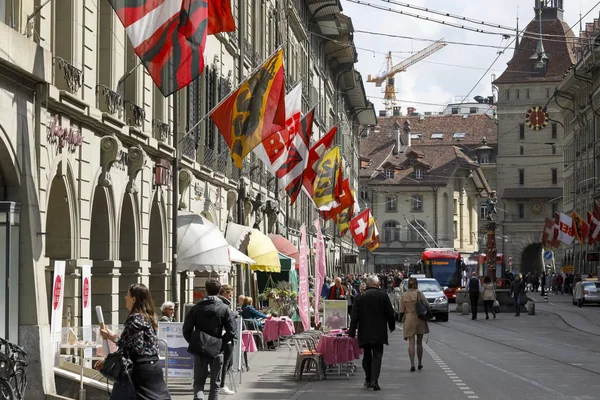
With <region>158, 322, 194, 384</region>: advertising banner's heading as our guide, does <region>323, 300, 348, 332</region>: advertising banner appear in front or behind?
behind

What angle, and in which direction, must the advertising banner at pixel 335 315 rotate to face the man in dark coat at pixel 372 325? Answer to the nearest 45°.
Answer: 0° — it already faces them

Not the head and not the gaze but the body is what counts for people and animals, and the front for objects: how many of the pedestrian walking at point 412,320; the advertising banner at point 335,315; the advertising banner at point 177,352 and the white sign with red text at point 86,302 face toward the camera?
3

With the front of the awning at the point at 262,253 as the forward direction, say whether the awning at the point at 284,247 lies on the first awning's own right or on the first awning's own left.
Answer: on the first awning's own left

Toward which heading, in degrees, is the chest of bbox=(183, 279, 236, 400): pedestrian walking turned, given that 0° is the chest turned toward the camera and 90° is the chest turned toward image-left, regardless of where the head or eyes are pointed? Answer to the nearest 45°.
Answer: approximately 180°

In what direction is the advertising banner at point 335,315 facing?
toward the camera

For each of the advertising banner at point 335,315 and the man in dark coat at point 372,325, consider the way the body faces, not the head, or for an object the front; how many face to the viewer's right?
0

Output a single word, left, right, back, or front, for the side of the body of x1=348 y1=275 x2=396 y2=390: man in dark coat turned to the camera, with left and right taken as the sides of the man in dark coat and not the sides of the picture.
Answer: back

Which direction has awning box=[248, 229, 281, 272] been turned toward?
to the viewer's right
